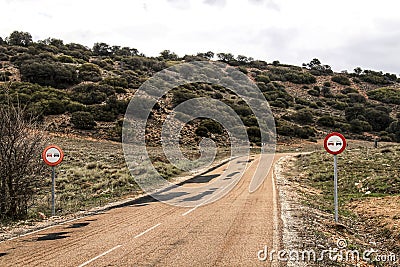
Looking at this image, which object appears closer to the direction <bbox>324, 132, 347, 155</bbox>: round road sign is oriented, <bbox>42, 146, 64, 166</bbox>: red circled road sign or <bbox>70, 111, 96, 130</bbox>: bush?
the red circled road sign

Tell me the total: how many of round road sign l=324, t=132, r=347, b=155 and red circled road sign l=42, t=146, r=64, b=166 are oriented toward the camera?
2

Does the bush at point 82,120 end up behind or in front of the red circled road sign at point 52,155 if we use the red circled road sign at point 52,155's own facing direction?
behind

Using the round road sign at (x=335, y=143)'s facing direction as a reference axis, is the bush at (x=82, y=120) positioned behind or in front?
behind

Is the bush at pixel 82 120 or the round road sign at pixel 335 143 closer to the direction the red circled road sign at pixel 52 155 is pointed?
the round road sign

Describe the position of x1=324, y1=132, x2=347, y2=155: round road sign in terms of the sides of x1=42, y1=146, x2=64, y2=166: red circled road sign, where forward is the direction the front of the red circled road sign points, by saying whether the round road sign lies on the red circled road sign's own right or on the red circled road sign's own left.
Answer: on the red circled road sign's own left

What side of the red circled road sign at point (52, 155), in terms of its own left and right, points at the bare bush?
right

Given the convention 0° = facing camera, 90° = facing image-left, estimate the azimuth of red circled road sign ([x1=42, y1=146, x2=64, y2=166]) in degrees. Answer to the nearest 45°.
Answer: approximately 0°
